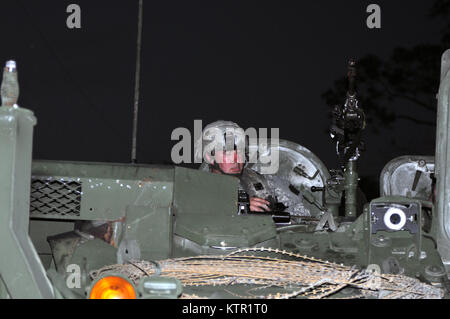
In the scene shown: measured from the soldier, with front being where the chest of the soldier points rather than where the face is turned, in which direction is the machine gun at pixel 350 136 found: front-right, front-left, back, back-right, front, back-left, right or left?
front-left

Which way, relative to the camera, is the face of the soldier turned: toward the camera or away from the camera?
toward the camera

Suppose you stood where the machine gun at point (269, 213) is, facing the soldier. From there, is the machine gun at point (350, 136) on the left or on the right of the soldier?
right

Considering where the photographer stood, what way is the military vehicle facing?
facing the viewer
